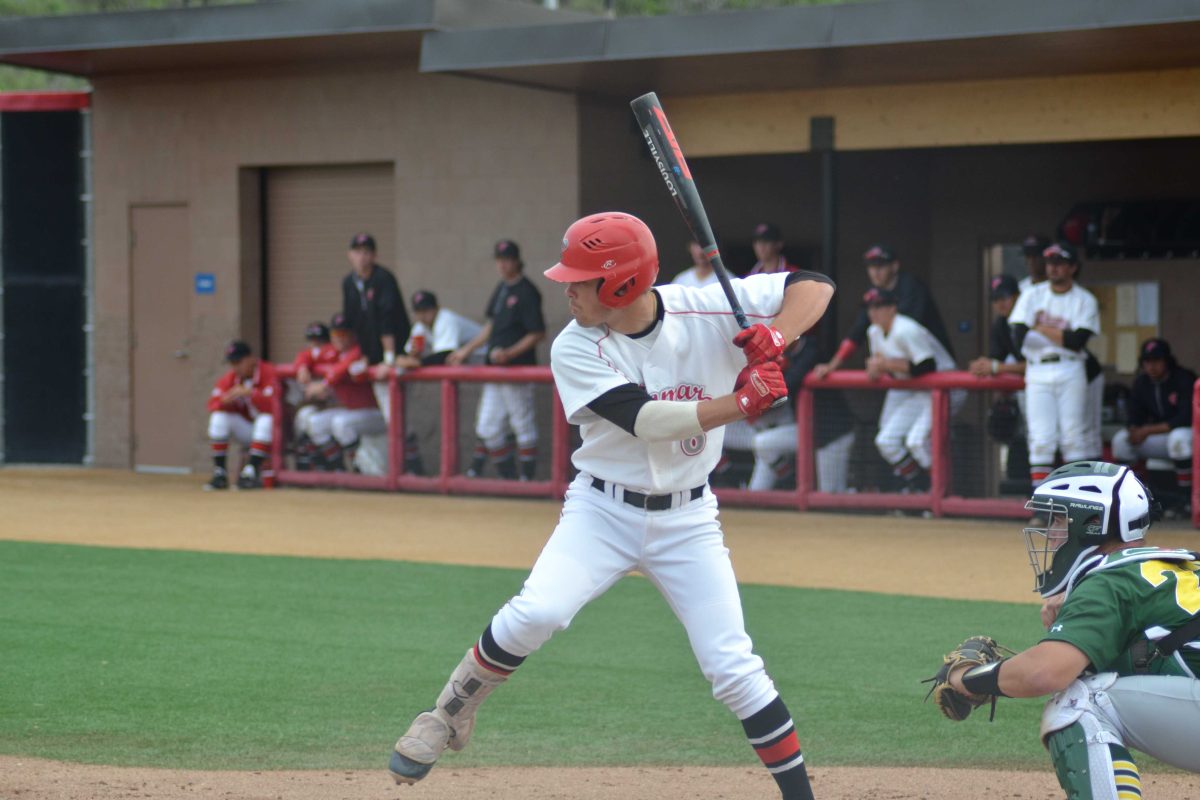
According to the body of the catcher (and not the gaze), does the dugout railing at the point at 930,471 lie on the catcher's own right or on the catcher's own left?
on the catcher's own right

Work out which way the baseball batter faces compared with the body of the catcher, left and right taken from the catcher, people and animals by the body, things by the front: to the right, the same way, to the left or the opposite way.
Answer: to the left

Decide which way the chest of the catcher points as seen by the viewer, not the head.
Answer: to the viewer's left

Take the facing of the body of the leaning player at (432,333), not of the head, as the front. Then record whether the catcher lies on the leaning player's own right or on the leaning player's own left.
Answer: on the leaning player's own left

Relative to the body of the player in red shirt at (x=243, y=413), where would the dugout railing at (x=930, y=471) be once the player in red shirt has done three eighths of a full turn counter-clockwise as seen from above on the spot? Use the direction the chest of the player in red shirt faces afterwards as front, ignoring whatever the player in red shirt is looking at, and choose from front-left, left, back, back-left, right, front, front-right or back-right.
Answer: right

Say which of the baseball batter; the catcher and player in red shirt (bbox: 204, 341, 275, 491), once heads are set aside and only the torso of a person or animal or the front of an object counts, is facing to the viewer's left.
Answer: the catcher

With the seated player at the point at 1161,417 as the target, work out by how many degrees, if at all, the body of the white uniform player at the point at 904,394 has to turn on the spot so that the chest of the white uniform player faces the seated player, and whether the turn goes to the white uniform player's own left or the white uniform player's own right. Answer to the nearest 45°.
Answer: approximately 135° to the white uniform player's own left

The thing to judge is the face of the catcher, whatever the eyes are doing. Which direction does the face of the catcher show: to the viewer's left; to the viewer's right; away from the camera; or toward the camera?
to the viewer's left

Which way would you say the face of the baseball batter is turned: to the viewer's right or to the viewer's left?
to the viewer's left

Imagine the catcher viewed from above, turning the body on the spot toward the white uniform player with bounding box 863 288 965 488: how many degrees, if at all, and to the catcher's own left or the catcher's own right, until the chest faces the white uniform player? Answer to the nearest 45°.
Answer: approximately 90° to the catcher's own right

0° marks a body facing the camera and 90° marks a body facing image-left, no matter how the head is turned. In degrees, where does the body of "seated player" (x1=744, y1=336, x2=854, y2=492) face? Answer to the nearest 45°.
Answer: approximately 45°

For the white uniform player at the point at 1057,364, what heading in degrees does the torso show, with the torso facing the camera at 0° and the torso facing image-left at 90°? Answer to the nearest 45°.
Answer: approximately 0°
